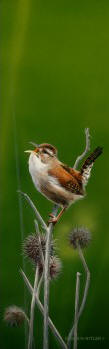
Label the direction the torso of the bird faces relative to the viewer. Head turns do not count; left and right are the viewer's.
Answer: facing to the left of the viewer
